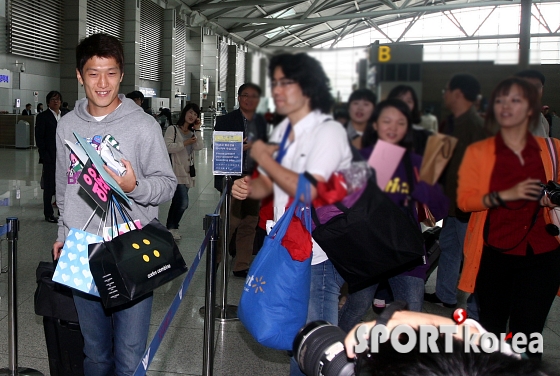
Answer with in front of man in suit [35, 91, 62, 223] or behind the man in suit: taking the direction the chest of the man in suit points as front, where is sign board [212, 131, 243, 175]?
in front

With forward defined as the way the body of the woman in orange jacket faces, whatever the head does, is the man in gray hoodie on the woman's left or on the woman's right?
on the woman's right

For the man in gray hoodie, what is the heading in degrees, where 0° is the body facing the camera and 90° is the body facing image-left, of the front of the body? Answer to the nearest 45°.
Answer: approximately 0°

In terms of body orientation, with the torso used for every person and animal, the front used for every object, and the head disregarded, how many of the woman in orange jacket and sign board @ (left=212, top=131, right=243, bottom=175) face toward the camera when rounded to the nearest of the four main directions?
2

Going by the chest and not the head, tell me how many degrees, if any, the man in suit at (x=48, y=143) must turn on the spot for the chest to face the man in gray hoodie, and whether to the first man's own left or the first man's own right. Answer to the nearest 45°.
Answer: approximately 45° to the first man's own right

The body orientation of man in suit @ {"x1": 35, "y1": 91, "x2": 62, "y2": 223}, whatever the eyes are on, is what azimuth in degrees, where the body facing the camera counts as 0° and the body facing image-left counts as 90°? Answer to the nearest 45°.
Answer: approximately 315°
